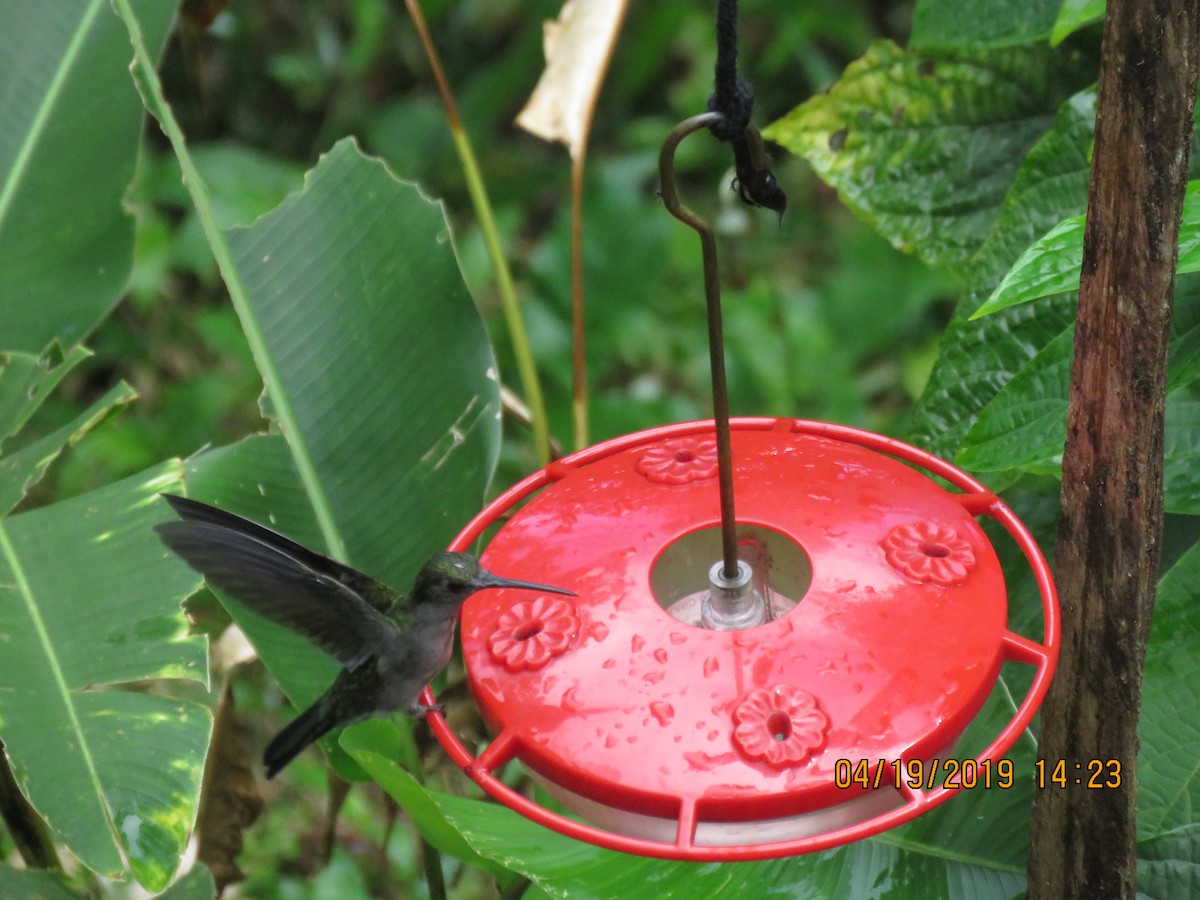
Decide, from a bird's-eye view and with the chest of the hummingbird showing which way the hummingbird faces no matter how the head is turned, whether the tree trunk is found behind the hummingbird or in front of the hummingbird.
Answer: in front

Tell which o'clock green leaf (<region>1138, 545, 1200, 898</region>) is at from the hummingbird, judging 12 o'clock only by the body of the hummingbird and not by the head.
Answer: The green leaf is roughly at 12 o'clock from the hummingbird.

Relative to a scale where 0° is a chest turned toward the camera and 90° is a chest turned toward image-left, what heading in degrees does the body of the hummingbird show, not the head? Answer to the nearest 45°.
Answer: approximately 270°

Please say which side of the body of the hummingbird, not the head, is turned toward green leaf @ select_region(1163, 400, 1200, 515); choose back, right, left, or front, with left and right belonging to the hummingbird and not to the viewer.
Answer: front

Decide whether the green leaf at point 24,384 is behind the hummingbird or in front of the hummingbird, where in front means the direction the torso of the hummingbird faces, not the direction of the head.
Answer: behind
